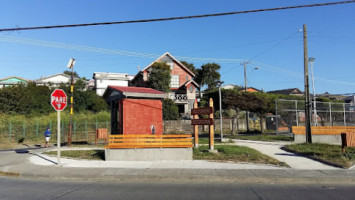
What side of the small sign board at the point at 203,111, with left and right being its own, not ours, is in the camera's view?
front

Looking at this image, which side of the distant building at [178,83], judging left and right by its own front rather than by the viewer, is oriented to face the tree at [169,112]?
front

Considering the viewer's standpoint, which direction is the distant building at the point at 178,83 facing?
facing the viewer

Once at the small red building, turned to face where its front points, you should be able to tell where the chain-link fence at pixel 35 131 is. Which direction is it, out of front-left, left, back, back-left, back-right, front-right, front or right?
front-right

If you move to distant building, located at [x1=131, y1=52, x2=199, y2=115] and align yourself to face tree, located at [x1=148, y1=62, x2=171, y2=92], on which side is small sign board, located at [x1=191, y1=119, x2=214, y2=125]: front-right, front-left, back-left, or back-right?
front-left

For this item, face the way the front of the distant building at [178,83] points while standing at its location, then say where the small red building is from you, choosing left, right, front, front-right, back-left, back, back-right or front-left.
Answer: front

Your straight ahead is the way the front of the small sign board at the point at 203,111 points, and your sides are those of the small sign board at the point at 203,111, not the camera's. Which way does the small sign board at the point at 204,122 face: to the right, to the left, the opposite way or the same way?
the same way

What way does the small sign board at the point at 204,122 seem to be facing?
toward the camera

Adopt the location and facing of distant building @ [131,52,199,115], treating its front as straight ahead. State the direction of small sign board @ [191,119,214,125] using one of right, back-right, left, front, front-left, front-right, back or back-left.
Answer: front

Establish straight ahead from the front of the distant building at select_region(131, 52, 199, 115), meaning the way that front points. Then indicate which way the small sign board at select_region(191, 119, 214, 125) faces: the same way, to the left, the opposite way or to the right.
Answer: the same way

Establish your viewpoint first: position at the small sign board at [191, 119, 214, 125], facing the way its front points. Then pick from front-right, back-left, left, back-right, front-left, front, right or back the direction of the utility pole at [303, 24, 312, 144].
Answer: back-left
